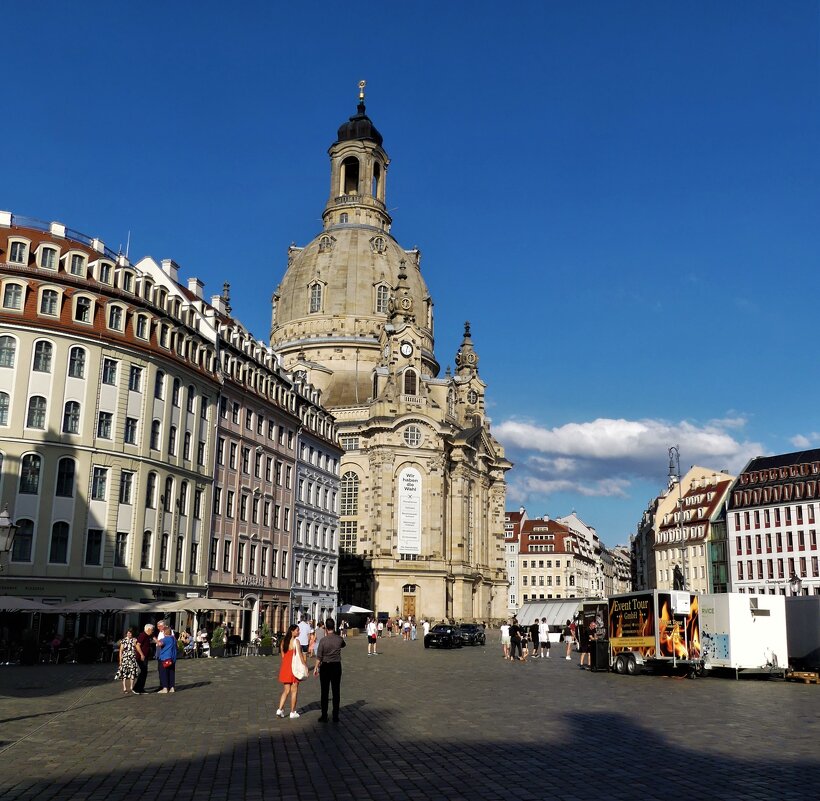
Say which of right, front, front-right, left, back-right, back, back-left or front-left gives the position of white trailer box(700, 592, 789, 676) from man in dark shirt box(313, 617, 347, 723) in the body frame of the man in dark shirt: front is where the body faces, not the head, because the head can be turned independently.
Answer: front-right

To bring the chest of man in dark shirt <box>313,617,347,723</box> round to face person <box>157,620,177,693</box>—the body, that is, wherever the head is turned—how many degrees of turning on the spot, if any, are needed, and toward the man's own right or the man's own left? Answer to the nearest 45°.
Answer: approximately 45° to the man's own left

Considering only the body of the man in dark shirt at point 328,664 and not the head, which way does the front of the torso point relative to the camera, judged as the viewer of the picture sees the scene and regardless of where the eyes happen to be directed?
away from the camera

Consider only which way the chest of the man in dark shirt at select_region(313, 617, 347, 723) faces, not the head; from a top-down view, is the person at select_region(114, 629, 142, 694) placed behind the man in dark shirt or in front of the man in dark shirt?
in front

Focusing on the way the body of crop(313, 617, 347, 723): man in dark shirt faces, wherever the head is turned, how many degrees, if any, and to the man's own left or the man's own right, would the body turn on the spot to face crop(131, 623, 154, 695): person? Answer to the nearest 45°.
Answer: approximately 45° to the man's own left
